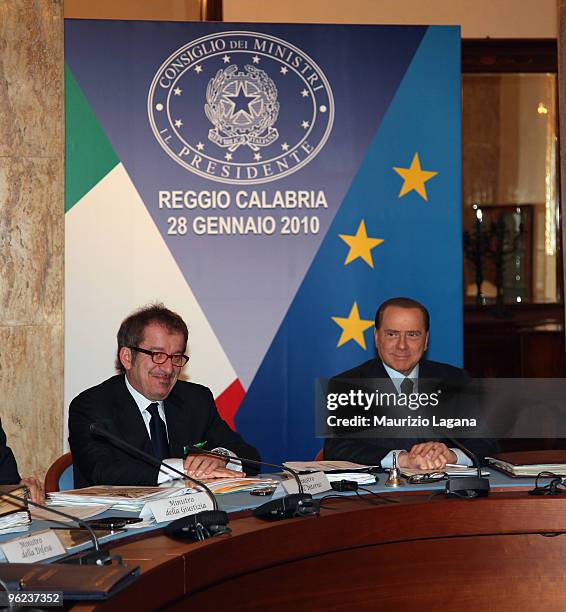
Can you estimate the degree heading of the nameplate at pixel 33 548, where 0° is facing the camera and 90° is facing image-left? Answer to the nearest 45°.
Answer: approximately 315°

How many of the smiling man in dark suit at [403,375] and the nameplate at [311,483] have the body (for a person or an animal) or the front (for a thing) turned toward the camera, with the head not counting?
2

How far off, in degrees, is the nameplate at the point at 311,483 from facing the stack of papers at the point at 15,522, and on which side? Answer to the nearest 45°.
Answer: approximately 45° to its right

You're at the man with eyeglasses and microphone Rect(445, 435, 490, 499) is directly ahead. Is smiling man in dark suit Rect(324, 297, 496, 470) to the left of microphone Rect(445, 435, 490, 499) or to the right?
left

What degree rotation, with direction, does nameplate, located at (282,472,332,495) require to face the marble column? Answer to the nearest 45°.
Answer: approximately 135° to its right

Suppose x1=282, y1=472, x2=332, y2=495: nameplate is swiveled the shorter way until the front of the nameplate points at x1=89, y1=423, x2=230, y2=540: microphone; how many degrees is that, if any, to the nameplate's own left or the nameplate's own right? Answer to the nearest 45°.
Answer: approximately 45° to the nameplate's own right

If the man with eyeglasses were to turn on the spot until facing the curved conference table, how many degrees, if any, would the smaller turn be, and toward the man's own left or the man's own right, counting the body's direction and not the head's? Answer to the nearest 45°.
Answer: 0° — they already face it

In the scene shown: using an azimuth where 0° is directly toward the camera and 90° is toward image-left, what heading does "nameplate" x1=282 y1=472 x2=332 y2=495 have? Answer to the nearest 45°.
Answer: approximately 0°

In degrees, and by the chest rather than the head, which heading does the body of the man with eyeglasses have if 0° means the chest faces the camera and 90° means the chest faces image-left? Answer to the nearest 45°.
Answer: approximately 315°

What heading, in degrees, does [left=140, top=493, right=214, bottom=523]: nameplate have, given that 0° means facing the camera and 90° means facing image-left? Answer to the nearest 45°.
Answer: approximately 315°

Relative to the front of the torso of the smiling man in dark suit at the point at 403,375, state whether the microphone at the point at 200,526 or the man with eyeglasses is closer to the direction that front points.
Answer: the microphone
